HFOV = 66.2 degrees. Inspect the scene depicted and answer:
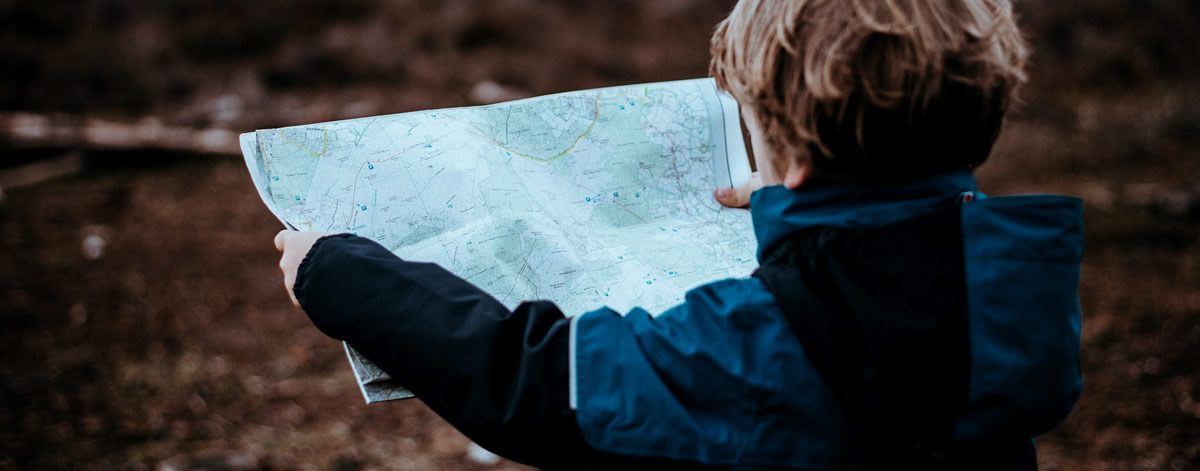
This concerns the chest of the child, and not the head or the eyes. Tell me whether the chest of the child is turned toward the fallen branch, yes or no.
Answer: yes

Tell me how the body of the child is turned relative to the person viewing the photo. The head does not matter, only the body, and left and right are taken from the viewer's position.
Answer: facing away from the viewer and to the left of the viewer

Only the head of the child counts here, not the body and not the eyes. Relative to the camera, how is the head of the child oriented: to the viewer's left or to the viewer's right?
to the viewer's left
